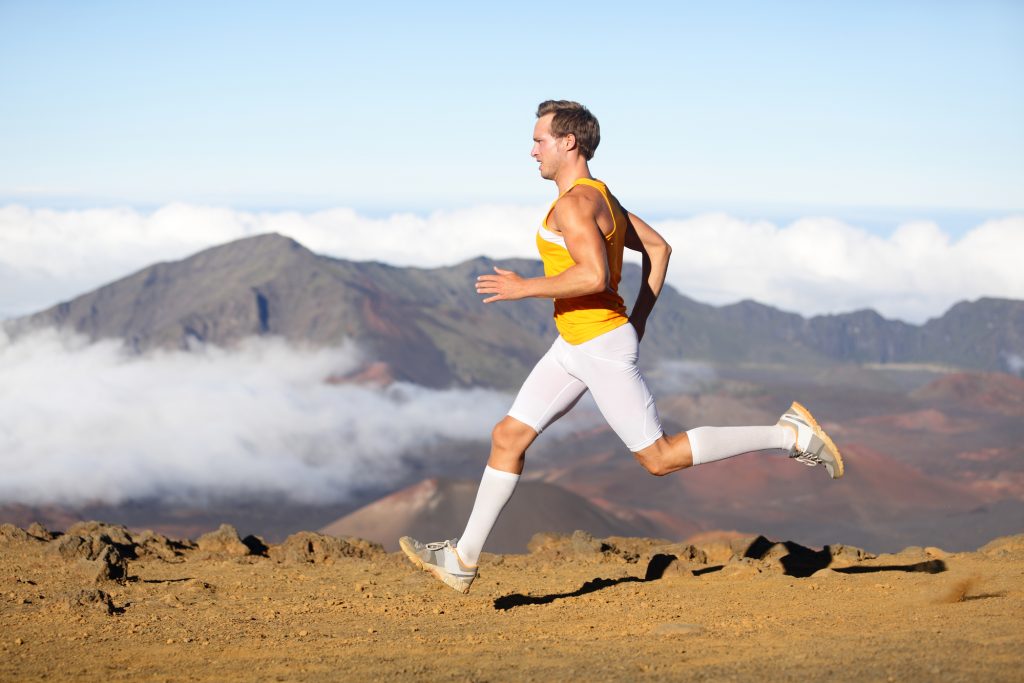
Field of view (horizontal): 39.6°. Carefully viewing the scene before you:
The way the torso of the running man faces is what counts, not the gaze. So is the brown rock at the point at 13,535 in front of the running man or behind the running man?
in front

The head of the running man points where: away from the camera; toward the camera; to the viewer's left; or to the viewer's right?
to the viewer's left

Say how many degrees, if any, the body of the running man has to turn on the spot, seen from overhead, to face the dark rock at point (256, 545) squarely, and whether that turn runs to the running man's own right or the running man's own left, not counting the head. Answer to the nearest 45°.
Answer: approximately 45° to the running man's own right

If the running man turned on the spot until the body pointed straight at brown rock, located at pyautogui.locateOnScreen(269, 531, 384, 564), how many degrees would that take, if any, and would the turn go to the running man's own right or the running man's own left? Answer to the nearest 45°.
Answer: approximately 45° to the running man's own right

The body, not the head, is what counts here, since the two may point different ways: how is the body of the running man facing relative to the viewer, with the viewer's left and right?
facing to the left of the viewer

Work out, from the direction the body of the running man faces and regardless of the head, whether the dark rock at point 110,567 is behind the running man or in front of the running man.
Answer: in front
